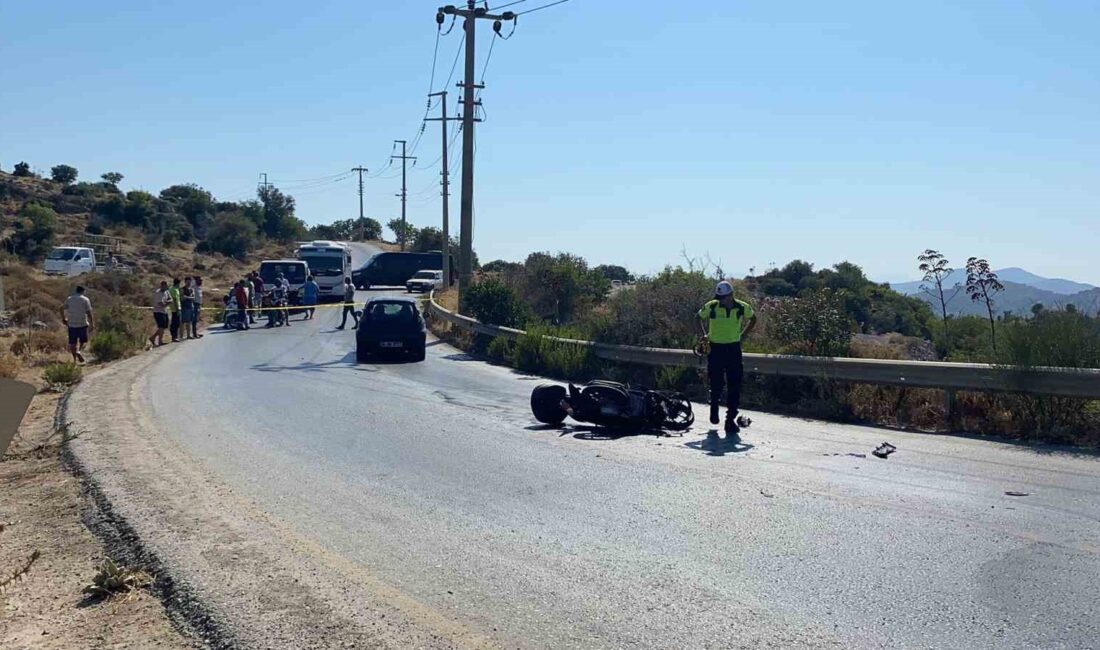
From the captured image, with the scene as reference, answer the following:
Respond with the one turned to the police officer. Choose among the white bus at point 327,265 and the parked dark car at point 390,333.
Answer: the white bus

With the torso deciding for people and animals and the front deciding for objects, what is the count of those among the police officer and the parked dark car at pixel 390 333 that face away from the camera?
1

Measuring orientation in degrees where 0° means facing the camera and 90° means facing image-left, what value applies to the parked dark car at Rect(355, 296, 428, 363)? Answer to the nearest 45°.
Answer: approximately 180°

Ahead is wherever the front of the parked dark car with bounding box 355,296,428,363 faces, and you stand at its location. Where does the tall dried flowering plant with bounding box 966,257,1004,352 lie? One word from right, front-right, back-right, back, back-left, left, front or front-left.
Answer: back-right

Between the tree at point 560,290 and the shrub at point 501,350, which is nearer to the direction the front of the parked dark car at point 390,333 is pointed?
the tree

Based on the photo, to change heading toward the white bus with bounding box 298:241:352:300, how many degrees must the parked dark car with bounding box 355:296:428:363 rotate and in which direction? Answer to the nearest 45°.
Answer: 0° — it already faces it

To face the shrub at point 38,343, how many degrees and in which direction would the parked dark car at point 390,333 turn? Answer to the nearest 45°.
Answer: approximately 90° to its left

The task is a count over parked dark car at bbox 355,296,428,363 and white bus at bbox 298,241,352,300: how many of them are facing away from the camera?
1

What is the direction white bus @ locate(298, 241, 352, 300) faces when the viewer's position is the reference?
facing the viewer

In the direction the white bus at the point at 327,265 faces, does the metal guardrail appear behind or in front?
in front

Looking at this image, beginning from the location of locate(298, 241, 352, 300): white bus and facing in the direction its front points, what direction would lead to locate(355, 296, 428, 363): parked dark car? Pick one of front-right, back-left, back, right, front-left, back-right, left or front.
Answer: front

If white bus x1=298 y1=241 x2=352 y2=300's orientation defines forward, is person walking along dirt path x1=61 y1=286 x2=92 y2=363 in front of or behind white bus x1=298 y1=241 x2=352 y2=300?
in front

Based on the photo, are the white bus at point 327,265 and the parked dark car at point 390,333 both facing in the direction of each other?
yes
